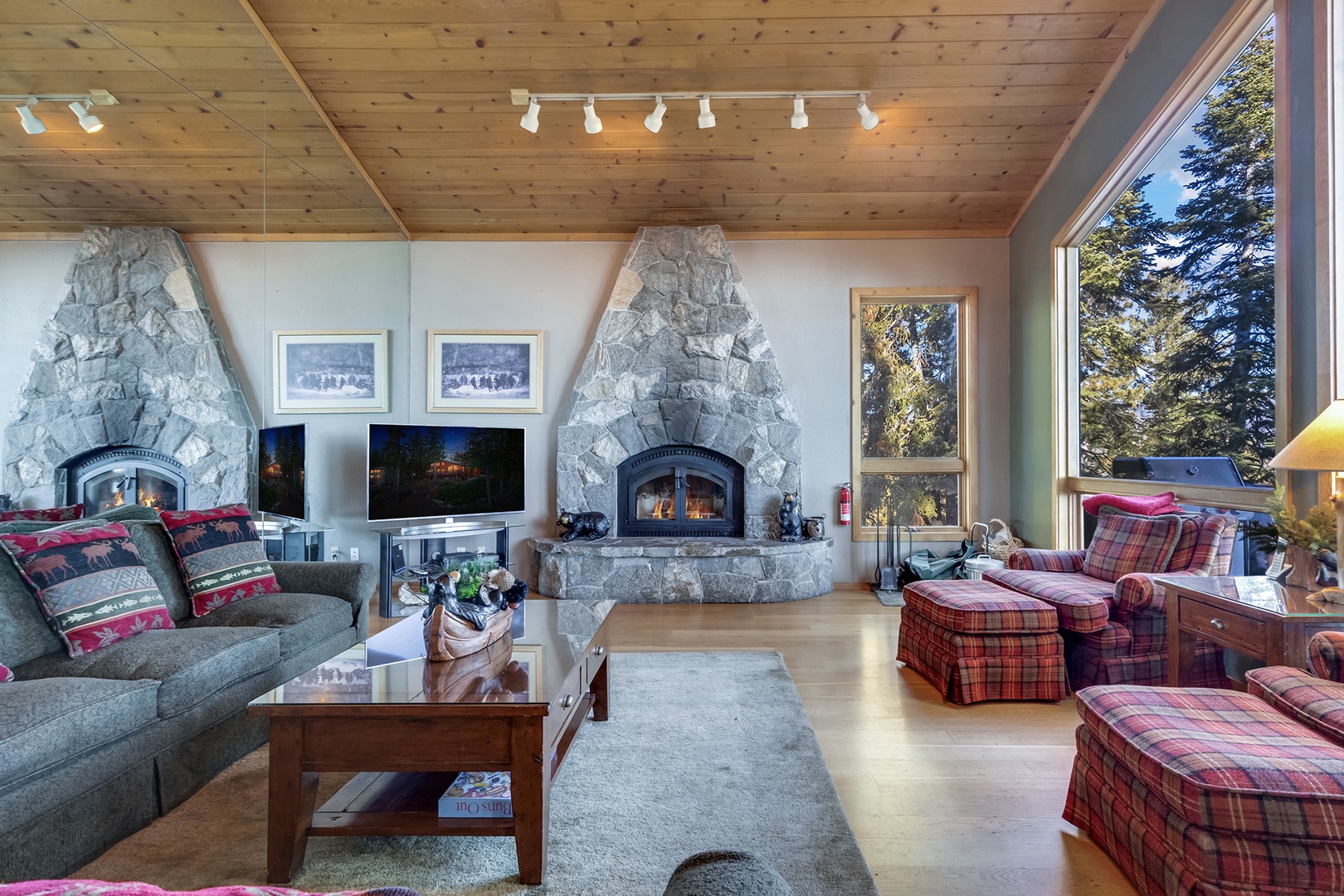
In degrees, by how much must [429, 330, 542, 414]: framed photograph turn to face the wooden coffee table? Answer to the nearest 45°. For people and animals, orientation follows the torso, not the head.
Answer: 0° — it already faces it

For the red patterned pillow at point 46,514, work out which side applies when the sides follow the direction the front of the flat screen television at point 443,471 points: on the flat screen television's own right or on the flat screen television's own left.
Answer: on the flat screen television's own right

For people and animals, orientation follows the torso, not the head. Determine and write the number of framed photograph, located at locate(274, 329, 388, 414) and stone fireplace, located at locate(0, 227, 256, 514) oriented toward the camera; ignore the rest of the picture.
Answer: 2

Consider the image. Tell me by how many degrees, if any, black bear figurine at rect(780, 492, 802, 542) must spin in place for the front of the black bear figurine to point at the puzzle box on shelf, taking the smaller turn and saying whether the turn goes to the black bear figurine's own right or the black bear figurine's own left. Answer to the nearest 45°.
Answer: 0° — it already faces it
